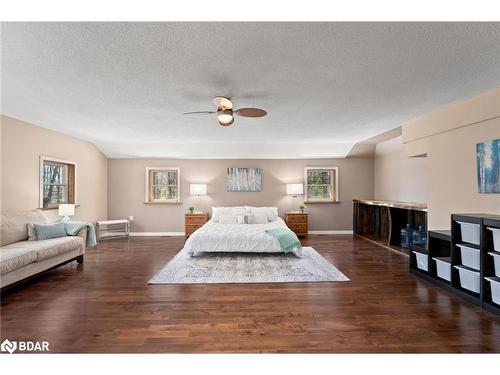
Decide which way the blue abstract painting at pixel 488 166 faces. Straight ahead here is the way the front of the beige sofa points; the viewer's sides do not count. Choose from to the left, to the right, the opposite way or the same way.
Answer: the opposite way

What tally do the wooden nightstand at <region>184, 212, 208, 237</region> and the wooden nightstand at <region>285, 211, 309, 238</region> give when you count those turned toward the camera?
2

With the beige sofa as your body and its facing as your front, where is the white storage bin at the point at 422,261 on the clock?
The white storage bin is roughly at 12 o'clock from the beige sofa.

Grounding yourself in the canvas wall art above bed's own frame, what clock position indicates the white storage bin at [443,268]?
The white storage bin is roughly at 11 o'clock from the canvas wall art above bed.

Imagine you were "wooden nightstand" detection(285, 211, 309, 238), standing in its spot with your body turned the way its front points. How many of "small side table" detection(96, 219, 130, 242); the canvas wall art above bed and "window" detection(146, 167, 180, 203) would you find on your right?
3

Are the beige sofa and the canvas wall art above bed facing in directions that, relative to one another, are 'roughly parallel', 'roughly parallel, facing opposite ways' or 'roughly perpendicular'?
roughly perpendicular

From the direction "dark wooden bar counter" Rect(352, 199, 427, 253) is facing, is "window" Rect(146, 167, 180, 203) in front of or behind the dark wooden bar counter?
in front

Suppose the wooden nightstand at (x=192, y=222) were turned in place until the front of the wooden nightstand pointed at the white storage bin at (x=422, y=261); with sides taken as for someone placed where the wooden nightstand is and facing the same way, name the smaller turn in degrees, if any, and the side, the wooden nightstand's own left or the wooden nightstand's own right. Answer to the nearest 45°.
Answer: approximately 45° to the wooden nightstand's own left

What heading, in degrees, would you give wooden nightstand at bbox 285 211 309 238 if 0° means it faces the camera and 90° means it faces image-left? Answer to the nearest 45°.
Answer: approximately 0°

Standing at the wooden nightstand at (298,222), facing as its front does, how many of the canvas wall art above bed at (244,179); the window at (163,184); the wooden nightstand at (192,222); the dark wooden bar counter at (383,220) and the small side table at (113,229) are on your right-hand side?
4

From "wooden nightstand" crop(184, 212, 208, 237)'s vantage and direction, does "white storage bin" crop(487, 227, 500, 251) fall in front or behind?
in front

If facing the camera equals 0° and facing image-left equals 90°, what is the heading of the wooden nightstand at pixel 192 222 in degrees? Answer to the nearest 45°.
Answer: approximately 0°

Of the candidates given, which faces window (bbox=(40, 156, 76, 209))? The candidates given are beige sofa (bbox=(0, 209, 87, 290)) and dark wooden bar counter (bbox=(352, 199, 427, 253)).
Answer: the dark wooden bar counter
